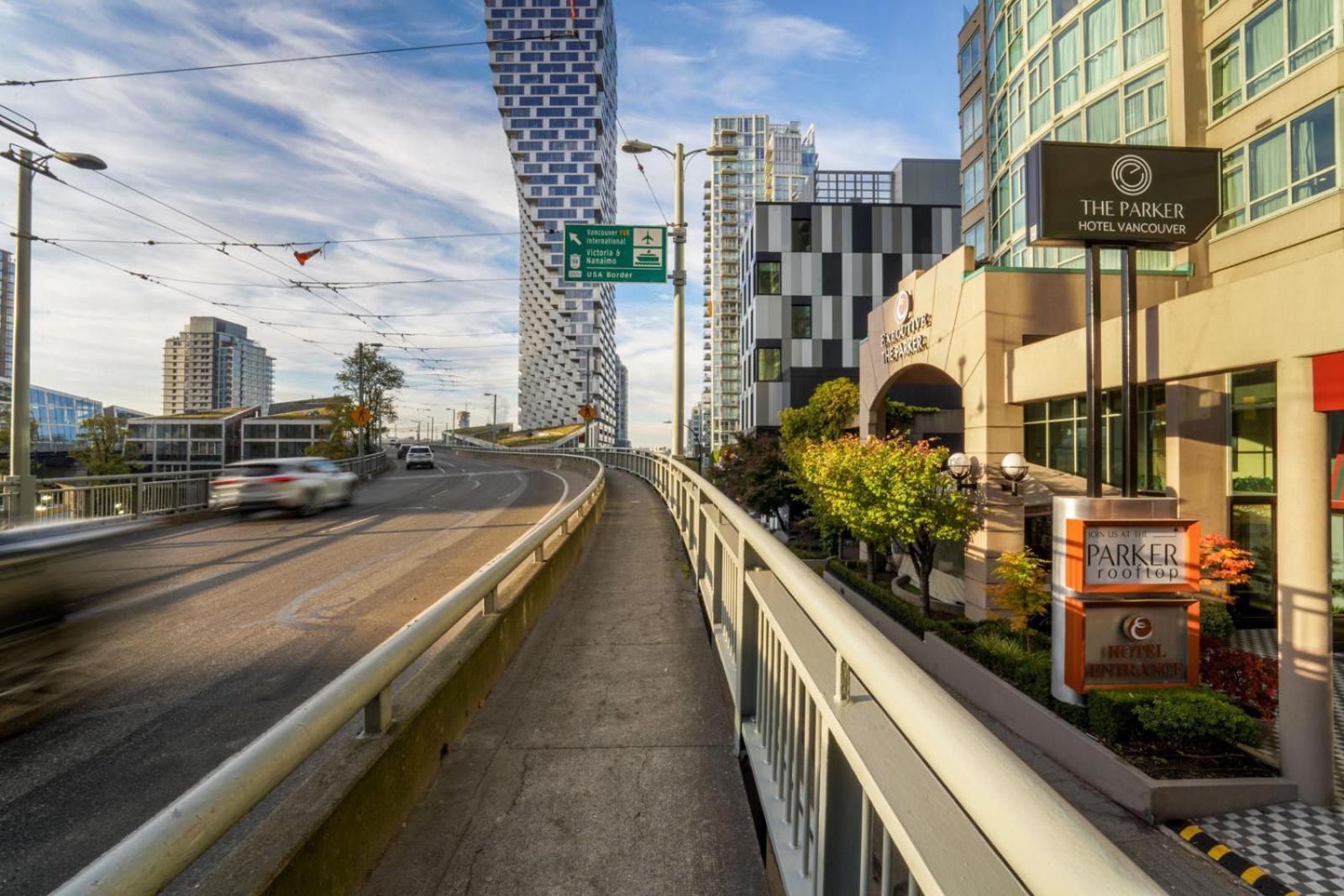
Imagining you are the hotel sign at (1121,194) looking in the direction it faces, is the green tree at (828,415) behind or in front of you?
behind

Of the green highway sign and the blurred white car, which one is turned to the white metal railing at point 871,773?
the green highway sign

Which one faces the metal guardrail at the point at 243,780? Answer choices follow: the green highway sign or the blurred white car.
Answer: the green highway sign

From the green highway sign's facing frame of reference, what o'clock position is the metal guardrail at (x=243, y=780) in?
The metal guardrail is roughly at 12 o'clock from the green highway sign.
